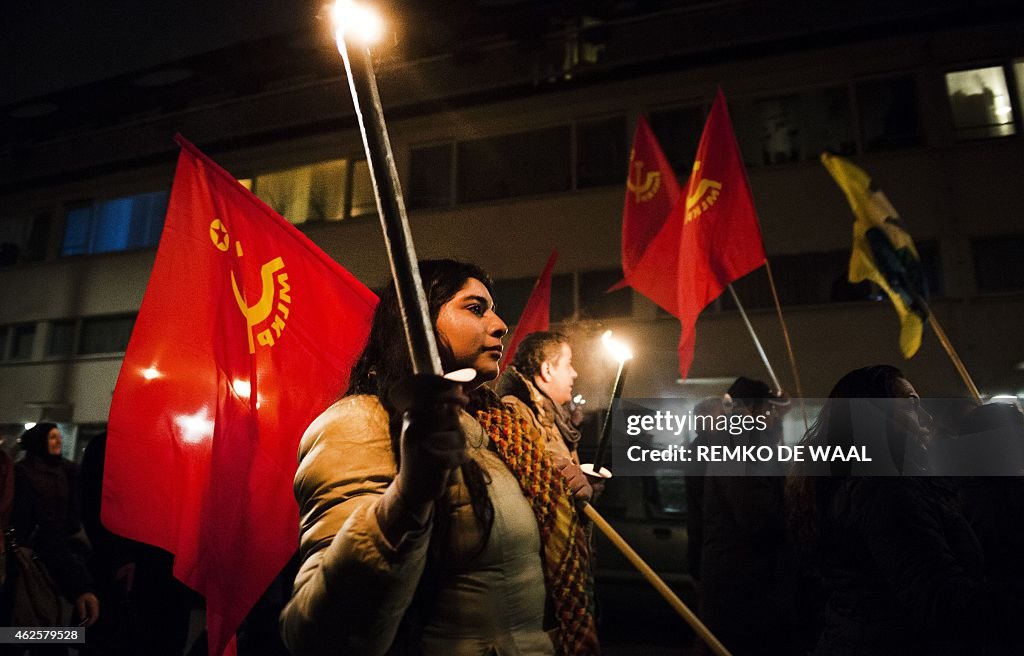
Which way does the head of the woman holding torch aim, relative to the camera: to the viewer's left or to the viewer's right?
to the viewer's right

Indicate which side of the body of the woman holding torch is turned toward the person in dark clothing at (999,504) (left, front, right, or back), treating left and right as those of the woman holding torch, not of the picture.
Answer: left

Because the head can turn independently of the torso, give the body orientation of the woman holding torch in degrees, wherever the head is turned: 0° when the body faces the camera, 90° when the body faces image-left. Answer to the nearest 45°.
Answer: approximately 315°

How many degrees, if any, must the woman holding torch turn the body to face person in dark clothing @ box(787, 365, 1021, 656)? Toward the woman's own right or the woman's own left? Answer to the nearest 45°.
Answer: approximately 90° to the woman's own left

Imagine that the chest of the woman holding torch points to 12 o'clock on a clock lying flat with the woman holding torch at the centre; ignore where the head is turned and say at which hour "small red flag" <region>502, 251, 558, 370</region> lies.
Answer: The small red flag is roughly at 8 o'clock from the woman holding torch.

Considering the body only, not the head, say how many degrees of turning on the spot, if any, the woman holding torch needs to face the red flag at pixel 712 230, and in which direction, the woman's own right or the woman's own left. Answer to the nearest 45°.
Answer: approximately 90° to the woman's own left
